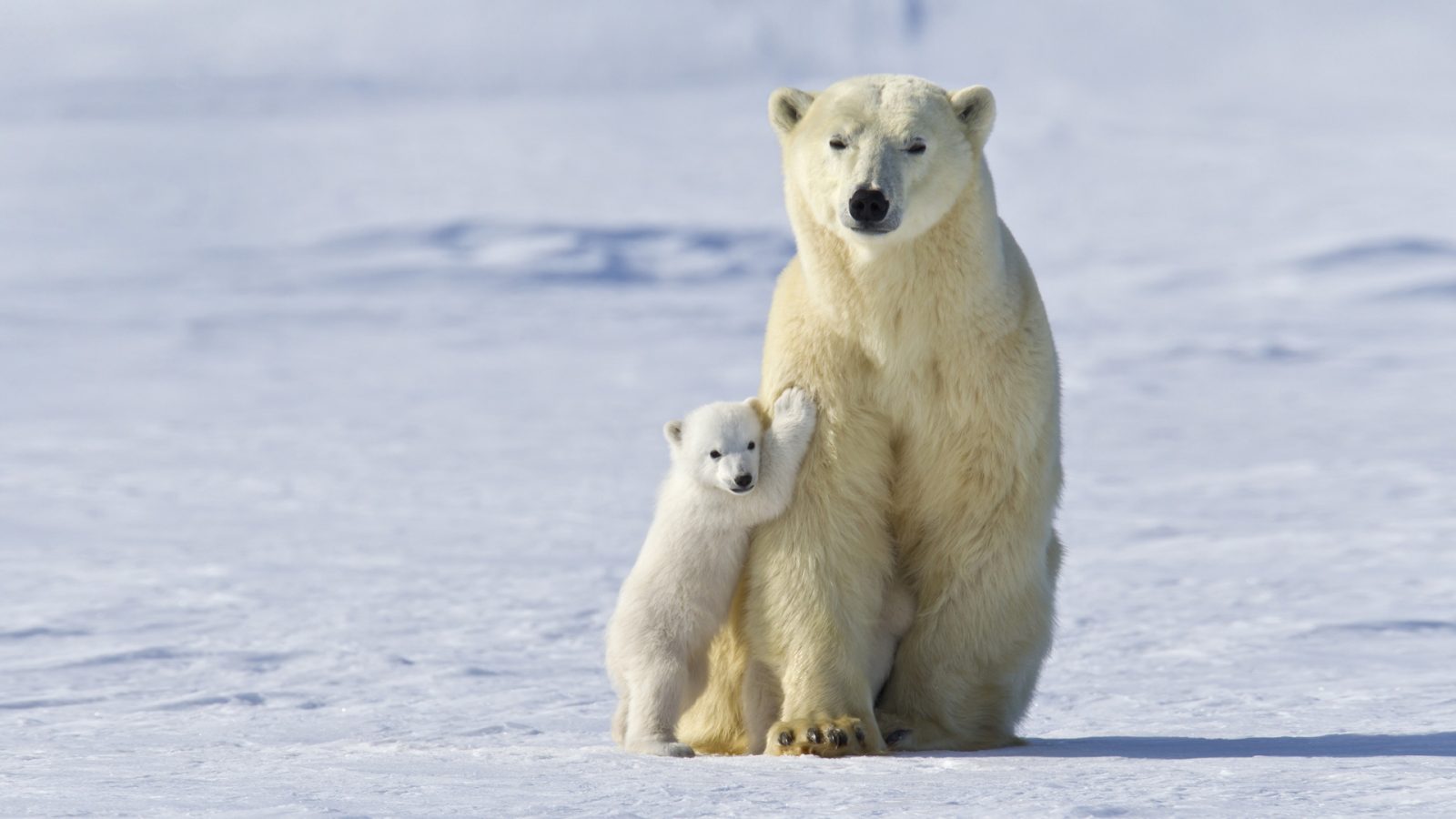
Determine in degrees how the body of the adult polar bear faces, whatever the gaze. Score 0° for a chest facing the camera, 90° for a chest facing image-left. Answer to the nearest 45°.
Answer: approximately 0°

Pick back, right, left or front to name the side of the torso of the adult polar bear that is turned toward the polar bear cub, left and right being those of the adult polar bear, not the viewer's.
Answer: right
